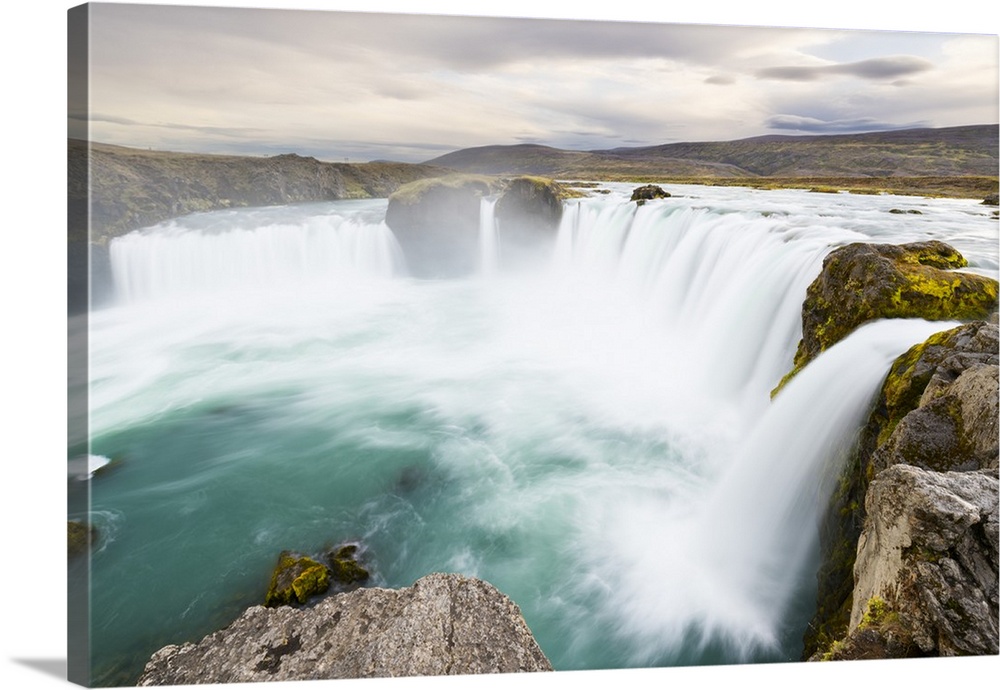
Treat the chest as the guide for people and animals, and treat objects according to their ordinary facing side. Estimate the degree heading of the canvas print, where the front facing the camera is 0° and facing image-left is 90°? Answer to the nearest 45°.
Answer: approximately 315°
